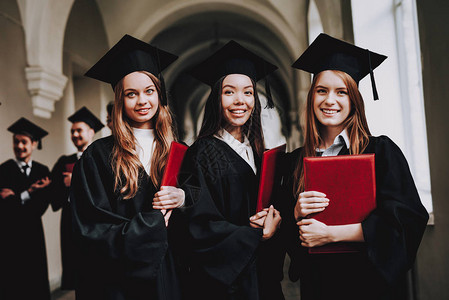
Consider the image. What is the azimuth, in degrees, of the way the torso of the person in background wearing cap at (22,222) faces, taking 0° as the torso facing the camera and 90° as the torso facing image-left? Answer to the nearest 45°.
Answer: approximately 0°

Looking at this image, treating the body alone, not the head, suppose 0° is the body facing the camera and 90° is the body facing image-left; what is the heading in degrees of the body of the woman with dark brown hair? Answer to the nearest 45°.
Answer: approximately 315°

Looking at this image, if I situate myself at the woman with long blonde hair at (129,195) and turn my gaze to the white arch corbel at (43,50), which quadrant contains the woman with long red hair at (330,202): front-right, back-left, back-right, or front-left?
back-right

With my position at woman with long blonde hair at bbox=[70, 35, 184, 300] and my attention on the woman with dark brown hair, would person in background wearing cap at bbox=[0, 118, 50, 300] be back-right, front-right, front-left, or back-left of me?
back-left

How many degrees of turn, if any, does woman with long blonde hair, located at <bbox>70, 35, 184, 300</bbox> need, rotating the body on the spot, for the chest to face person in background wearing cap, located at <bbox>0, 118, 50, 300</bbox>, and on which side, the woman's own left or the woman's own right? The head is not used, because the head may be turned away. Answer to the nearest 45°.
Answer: approximately 180°

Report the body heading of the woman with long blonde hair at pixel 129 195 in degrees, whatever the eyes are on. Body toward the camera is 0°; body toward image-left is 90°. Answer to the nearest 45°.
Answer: approximately 315°

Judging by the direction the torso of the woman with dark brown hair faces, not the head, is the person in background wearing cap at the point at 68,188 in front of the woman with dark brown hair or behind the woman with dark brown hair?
behind

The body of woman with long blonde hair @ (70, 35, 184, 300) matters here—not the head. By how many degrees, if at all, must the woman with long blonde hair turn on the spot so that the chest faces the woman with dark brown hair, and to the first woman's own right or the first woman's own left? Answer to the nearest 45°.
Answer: approximately 45° to the first woman's own left

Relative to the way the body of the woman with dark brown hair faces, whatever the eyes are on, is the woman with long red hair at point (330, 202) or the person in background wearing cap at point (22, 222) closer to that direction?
the woman with long red hair
